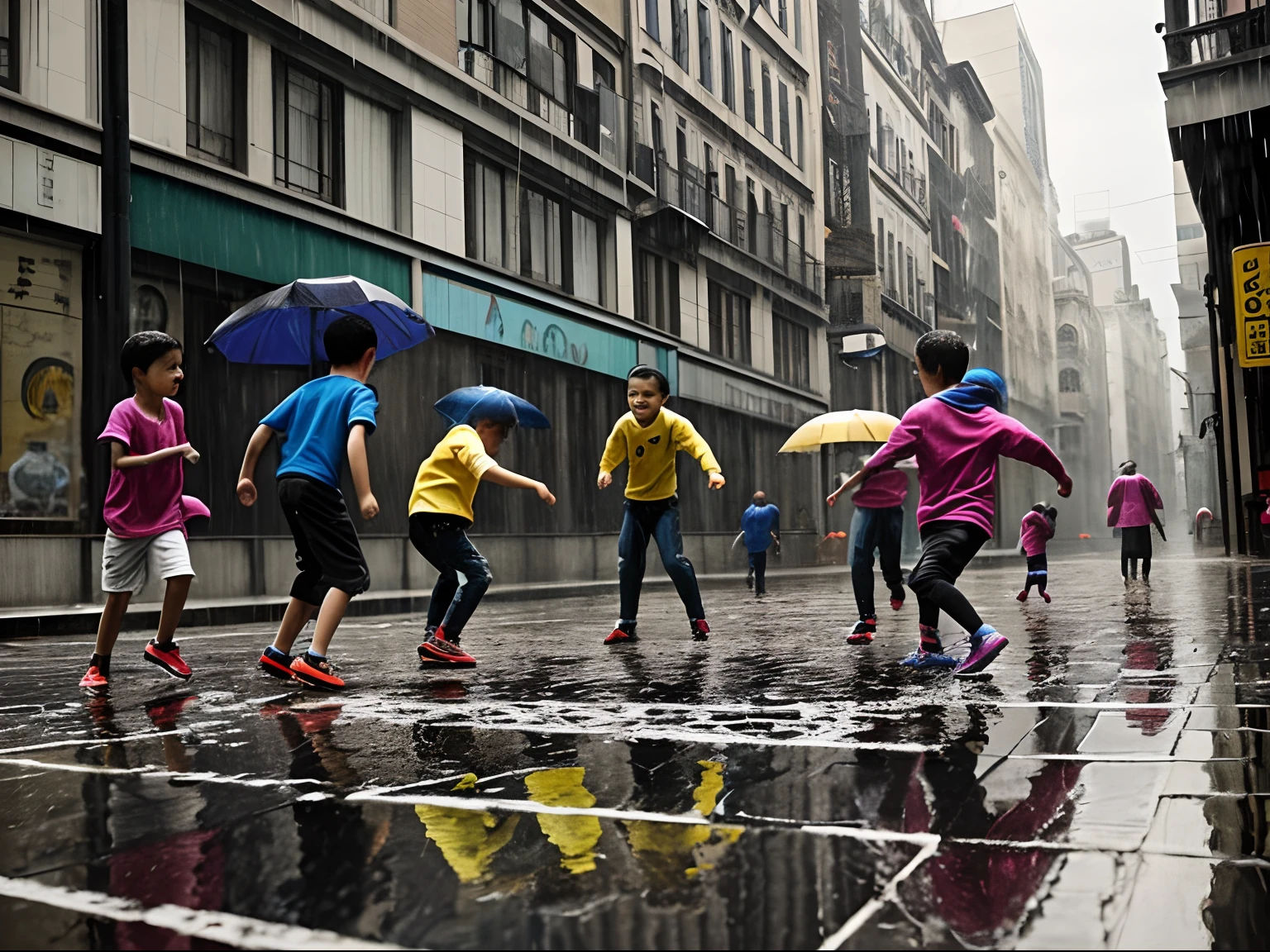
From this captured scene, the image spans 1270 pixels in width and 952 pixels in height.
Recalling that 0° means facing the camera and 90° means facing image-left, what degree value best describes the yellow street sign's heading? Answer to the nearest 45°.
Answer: approximately 0°

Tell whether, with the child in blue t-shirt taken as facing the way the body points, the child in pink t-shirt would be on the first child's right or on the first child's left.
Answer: on the first child's left

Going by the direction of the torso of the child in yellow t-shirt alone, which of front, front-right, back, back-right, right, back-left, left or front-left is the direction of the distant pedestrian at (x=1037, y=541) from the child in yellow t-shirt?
front-left

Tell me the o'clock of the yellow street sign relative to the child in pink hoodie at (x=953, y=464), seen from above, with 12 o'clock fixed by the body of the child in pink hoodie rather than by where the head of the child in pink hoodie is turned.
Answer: The yellow street sign is roughly at 2 o'clock from the child in pink hoodie.

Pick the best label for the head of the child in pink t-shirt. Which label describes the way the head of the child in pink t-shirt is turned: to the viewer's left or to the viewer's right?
to the viewer's right

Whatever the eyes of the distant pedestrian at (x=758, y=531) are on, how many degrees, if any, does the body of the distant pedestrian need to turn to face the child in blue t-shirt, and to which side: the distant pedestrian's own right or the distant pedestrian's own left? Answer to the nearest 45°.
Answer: approximately 180°

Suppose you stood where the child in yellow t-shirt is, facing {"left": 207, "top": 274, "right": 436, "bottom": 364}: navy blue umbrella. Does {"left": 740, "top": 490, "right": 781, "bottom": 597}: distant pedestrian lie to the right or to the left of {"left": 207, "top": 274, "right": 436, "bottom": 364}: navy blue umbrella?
right

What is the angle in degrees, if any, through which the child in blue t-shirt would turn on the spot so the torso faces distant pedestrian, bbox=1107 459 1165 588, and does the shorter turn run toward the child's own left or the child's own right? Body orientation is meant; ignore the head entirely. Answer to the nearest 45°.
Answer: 0° — they already face them
